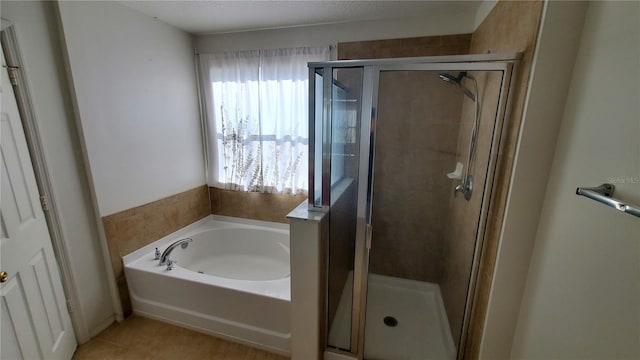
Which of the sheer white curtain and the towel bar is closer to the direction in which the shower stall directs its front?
the towel bar

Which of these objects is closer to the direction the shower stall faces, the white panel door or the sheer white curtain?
the white panel door

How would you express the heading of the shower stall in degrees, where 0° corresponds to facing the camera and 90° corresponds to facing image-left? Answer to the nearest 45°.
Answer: approximately 0°

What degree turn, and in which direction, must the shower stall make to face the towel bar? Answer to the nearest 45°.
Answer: approximately 45° to its left

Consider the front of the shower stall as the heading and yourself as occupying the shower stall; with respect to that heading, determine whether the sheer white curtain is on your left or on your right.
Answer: on your right

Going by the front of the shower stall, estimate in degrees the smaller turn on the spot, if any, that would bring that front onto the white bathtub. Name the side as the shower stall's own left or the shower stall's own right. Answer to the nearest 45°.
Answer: approximately 90° to the shower stall's own right

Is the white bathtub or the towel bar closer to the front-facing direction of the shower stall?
the towel bar

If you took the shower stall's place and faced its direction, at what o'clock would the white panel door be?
The white panel door is roughly at 2 o'clock from the shower stall.
